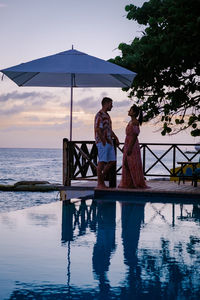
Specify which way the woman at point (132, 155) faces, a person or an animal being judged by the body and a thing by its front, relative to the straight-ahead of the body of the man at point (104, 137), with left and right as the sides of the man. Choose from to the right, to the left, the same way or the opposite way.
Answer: the opposite way

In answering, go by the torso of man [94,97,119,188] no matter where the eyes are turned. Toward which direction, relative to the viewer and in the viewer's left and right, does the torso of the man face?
facing to the right of the viewer

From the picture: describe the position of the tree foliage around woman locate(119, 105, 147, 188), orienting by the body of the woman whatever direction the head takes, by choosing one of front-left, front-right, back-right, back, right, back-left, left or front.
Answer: right

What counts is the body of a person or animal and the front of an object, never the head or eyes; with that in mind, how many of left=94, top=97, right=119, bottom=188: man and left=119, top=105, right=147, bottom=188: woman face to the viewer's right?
1

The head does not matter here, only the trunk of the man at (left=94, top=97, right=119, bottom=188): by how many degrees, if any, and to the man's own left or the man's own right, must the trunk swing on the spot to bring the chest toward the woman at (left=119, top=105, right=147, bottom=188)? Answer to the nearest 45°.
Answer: approximately 45° to the man's own left

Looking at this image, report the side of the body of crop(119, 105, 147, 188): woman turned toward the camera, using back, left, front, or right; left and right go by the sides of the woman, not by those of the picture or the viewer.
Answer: left
